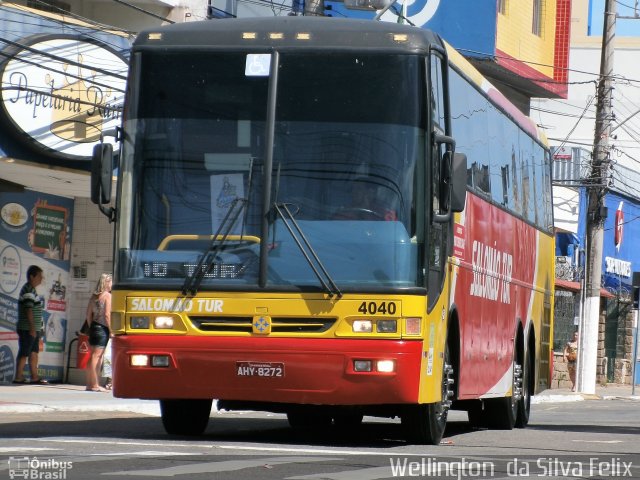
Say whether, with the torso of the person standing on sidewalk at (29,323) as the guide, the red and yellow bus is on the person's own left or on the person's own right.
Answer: on the person's own right

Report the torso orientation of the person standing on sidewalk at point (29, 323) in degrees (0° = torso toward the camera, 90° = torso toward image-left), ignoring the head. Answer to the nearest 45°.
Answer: approximately 270°

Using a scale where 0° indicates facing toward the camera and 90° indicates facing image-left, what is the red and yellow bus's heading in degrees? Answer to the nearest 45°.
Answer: approximately 0°

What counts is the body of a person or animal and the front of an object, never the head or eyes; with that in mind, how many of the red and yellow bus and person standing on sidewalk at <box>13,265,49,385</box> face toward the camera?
1

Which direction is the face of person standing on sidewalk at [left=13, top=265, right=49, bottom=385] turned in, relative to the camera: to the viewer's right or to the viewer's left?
to the viewer's right

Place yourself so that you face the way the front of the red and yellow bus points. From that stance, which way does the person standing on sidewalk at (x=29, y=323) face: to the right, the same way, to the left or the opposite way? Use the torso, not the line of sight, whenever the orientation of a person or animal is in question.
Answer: to the left

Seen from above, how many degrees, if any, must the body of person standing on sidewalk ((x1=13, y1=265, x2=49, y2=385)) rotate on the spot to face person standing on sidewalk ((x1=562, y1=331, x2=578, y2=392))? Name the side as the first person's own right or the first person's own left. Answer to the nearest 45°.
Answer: approximately 45° to the first person's own left

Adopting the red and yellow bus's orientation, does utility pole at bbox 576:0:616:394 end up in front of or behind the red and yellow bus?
behind
